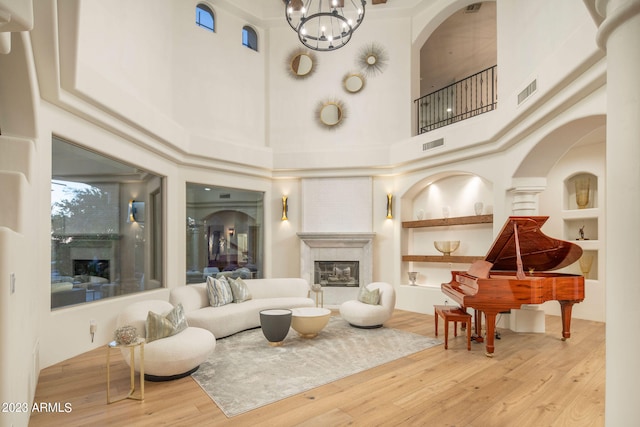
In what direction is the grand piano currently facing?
to the viewer's left

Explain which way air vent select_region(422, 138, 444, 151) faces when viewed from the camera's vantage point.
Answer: facing the viewer and to the left of the viewer

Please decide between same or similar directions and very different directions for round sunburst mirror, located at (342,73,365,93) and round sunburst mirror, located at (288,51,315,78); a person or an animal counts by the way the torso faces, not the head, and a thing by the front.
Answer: same or similar directions

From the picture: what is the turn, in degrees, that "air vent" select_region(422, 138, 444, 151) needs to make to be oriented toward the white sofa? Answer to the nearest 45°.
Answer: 0° — it already faces it

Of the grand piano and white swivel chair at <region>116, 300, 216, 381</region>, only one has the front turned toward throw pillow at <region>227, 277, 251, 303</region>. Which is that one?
the grand piano

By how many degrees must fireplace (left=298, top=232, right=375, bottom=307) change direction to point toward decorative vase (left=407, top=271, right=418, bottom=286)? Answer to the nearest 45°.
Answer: approximately 90° to its left

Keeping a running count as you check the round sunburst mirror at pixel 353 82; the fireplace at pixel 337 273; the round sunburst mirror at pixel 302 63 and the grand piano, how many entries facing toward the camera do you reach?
3

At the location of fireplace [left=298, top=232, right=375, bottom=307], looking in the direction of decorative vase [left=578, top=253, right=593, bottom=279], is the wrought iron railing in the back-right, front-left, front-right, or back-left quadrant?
front-left

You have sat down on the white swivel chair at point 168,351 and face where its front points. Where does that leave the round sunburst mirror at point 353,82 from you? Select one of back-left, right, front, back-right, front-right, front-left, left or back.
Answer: left

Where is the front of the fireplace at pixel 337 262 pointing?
toward the camera

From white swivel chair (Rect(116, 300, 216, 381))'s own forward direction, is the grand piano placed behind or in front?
in front

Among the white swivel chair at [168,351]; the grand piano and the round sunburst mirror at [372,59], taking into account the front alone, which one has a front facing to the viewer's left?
the grand piano

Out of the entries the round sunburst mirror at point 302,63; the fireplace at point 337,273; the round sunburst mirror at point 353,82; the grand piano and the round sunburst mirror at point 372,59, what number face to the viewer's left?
1

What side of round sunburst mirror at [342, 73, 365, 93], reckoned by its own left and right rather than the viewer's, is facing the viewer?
front

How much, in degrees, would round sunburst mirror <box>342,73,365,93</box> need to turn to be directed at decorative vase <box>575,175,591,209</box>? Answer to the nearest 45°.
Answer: approximately 90° to its left
